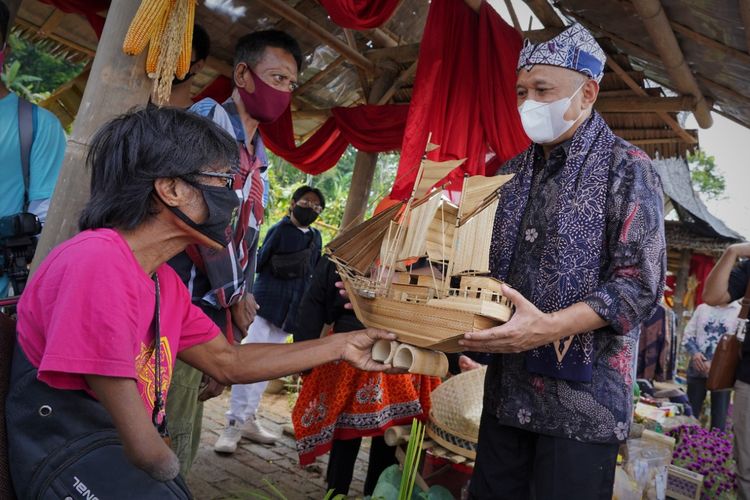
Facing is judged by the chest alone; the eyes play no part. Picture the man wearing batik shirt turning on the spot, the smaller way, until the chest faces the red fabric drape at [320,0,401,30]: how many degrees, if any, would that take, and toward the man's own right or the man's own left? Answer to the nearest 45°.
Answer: approximately 90° to the man's own right

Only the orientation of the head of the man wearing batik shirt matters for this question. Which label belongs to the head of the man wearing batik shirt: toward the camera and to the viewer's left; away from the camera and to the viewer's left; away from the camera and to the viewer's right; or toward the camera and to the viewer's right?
toward the camera and to the viewer's left

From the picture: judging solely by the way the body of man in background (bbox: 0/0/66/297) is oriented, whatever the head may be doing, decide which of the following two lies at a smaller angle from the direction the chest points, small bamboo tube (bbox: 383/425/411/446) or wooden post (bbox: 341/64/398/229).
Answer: the small bamboo tube

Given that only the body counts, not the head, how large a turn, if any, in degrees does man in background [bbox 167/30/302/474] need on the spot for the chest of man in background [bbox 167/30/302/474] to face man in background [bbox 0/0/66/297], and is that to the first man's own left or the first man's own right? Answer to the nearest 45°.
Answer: approximately 135° to the first man's own right

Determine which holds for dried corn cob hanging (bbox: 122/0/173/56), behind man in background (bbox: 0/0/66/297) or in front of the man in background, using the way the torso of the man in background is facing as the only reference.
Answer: in front

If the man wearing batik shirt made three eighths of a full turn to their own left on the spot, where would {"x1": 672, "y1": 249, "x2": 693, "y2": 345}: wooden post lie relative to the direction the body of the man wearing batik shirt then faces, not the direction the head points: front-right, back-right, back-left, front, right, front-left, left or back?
left

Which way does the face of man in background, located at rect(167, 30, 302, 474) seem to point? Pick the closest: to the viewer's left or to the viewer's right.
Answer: to the viewer's right

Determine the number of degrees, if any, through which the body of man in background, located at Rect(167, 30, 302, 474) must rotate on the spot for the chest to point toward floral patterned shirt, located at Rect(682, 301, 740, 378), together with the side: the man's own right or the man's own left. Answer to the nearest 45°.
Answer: approximately 90° to the man's own left

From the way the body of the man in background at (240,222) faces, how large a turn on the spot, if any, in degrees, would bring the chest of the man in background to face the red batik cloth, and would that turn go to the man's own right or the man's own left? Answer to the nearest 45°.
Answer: approximately 90° to the man's own left

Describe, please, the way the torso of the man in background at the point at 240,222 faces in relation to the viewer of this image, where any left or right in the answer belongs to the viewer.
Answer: facing the viewer and to the right of the viewer

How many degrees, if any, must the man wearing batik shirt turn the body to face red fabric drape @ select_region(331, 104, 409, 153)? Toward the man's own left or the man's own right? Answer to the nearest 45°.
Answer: approximately 90° to the man's own right

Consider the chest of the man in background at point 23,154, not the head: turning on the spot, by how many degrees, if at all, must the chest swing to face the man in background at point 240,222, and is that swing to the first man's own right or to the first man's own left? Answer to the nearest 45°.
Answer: approximately 45° to the first man's own left

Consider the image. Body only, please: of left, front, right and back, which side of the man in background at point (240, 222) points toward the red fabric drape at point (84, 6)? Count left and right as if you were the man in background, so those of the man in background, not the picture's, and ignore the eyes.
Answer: back
